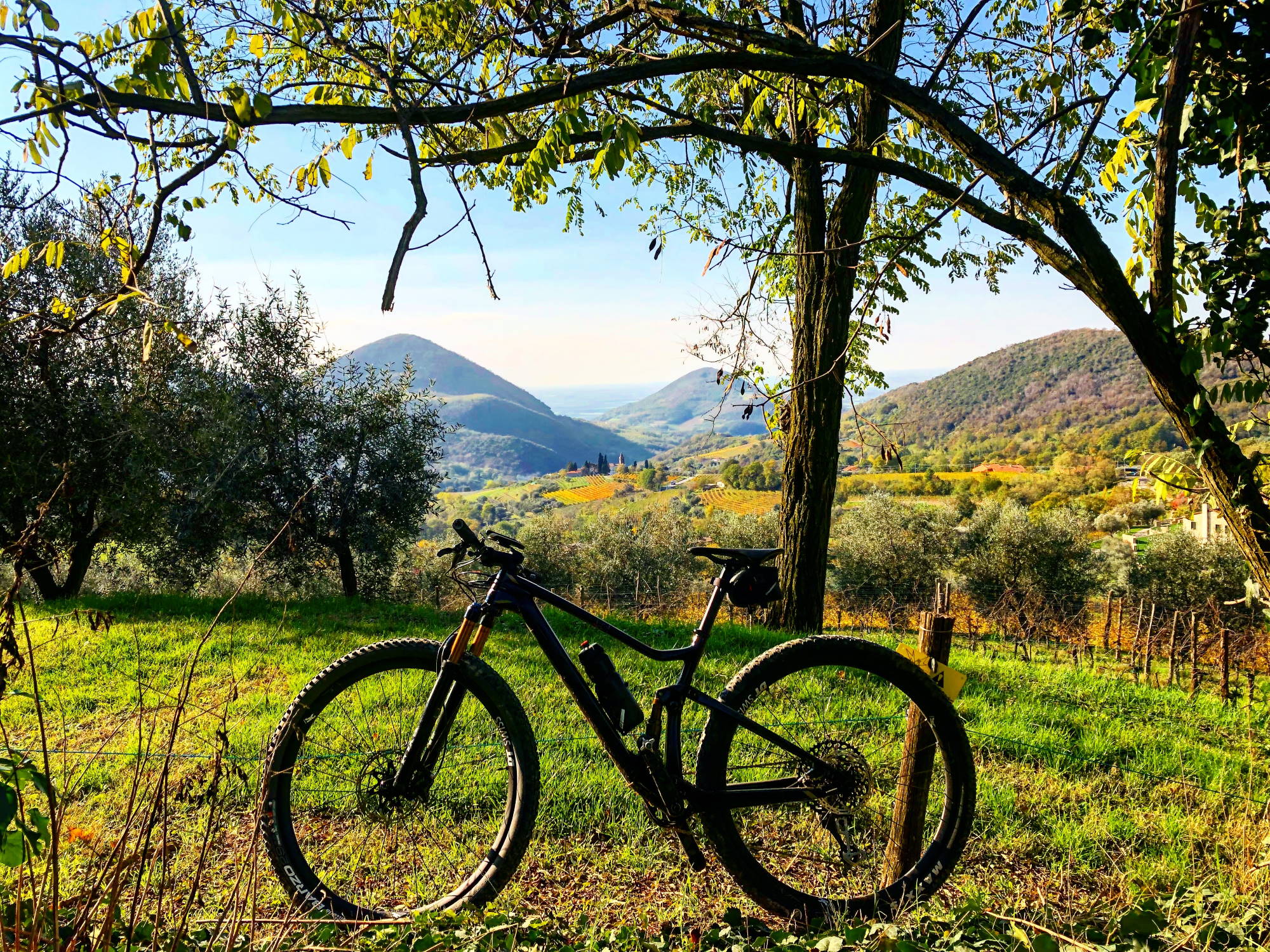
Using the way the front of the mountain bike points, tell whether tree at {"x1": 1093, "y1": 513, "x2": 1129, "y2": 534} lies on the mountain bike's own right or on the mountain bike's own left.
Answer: on the mountain bike's own right

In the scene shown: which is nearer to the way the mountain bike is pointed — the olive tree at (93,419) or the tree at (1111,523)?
the olive tree

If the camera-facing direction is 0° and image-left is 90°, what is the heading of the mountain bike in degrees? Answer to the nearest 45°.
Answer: approximately 90°

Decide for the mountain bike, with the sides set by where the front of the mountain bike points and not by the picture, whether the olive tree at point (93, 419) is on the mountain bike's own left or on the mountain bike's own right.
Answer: on the mountain bike's own right

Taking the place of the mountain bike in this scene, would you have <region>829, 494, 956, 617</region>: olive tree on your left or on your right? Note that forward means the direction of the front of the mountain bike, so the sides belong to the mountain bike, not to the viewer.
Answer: on your right
